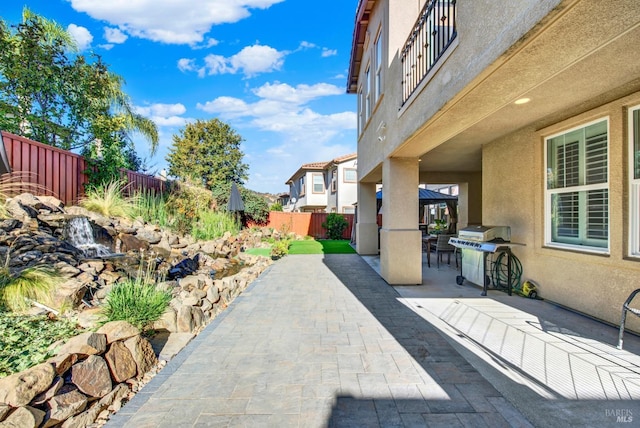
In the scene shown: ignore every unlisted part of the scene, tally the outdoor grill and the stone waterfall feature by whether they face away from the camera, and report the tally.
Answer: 0

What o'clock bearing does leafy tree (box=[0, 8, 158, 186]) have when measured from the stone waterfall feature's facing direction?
The leafy tree is roughly at 7 o'clock from the stone waterfall feature.

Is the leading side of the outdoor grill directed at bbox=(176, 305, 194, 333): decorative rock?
yes

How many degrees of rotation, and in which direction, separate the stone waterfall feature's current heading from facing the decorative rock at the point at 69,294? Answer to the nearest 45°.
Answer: approximately 45° to its right

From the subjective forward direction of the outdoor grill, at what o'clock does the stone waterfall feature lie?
The stone waterfall feature is roughly at 1 o'clock from the outdoor grill.

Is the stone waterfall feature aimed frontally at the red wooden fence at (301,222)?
no

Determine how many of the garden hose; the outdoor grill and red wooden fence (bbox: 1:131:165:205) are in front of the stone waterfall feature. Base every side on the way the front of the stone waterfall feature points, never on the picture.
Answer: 2

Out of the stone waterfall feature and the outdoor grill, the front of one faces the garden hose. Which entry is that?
the stone waterfall feature

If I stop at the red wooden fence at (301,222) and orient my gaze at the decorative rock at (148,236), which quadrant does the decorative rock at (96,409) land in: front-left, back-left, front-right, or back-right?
front-left

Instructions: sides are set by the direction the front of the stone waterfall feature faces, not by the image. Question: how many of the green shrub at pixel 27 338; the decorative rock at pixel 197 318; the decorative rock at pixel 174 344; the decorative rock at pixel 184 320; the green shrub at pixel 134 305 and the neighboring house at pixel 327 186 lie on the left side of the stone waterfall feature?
1

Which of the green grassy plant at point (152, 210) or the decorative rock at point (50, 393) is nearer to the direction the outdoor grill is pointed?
the decorative rock

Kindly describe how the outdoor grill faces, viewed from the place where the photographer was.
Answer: facing the viewer and to the left of the viewer

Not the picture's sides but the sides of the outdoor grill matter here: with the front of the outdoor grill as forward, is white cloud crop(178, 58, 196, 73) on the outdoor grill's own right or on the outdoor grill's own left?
on the outdoor grill's own right

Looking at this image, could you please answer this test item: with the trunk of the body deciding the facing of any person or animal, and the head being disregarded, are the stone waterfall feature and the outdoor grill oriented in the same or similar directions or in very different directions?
very different directions

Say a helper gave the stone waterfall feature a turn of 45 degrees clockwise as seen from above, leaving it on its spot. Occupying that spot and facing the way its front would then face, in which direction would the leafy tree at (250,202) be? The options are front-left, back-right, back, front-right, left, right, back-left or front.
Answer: back-left

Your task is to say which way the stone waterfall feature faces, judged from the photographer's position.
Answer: facing the viewer and to the right of the viewer

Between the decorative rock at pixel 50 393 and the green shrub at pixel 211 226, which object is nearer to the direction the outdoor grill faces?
the decorative rock

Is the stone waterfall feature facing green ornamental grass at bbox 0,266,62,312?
no

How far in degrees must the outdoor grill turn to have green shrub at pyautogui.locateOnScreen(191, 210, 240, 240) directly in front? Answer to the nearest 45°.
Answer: approximately 45° to its right

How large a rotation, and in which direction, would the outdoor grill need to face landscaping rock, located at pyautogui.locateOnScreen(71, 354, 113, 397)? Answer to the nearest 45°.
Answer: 0° — it already faces it

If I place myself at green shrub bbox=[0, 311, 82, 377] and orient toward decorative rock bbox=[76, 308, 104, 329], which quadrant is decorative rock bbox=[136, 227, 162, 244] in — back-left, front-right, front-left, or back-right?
front-left

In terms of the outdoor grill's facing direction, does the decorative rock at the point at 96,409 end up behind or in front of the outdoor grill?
in front

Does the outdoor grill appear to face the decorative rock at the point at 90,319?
yes

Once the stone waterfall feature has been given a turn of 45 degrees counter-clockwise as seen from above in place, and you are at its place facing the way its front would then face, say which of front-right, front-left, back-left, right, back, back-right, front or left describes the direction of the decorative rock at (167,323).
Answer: right
